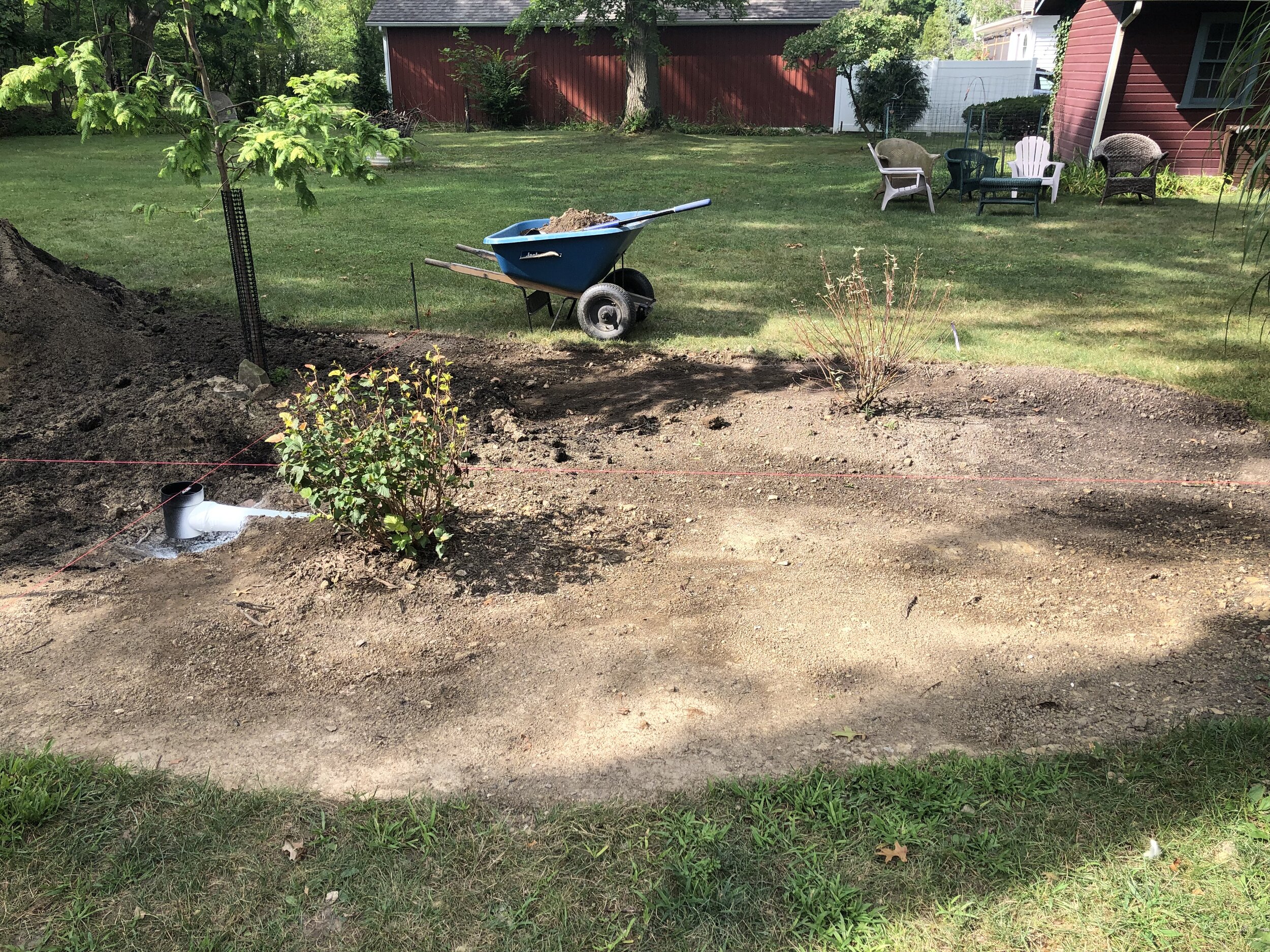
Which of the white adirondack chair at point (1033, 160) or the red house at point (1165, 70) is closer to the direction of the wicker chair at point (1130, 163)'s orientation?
the white adirondack chair

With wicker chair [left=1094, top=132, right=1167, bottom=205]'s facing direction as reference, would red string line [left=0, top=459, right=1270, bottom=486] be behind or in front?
in front

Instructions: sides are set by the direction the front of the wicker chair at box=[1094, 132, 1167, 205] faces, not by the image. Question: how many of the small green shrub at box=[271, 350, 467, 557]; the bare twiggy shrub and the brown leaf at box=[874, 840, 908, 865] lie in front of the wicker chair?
3

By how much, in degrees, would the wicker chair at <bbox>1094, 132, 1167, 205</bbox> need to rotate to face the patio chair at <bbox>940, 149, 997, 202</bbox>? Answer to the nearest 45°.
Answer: approximately 45° to its right

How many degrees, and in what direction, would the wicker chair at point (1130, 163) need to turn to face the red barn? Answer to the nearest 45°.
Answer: approximately 135° to its right

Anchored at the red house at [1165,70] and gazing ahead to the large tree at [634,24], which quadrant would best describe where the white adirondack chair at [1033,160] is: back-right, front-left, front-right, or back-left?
front-left

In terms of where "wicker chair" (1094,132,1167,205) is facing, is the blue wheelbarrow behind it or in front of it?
in front

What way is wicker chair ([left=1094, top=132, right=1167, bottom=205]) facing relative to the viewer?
toward the camera

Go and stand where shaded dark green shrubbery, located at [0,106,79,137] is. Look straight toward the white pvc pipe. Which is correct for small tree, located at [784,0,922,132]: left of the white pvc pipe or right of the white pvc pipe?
left

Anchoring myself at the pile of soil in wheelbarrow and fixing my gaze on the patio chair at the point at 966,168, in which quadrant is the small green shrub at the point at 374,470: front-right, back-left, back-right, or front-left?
back-right

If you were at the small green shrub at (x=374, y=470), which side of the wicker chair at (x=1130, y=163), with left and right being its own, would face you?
front

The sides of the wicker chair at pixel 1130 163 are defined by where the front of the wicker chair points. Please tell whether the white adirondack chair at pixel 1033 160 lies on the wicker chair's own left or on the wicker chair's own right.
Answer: on the wicker chair's own right

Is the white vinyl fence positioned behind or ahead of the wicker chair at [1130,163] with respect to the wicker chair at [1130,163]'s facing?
behind

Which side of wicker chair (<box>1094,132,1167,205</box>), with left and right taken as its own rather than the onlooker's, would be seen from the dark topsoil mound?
front

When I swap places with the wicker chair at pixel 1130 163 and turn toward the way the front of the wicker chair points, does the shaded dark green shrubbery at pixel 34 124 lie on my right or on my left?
on my right

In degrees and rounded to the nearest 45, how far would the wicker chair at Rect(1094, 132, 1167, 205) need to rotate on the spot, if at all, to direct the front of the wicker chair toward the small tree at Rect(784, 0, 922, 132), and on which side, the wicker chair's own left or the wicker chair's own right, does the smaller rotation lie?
approximately 135° to the wicker chair's own right
